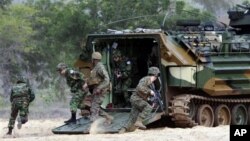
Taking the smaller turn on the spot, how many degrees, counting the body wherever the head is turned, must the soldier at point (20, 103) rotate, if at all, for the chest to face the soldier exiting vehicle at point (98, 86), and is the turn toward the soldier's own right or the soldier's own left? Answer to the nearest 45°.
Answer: approximately 135° to the soldier's own right

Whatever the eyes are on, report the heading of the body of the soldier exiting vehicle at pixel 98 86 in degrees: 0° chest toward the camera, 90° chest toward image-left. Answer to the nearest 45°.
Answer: approximately 90°

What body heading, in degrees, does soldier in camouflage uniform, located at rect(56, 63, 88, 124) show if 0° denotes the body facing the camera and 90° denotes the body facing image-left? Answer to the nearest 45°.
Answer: approximately 90°

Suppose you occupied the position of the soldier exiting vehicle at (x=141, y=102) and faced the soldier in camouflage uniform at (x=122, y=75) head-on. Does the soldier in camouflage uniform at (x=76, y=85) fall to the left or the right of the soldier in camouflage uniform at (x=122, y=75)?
left

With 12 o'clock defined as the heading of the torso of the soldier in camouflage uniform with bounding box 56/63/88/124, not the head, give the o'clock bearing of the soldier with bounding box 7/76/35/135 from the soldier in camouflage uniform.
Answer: The soldier is roughly at 12 o'clock from the soldier in camouflage uniform.

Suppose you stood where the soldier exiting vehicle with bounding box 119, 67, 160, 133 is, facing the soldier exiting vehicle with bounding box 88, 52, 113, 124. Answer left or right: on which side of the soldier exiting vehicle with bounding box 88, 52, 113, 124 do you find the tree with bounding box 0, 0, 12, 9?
right

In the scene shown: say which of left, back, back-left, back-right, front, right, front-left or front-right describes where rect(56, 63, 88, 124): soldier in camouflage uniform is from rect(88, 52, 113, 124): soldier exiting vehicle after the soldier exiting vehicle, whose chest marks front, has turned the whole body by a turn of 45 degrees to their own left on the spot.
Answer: right

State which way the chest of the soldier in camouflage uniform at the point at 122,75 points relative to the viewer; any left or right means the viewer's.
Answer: facing the viewer and to the left of the viewer
